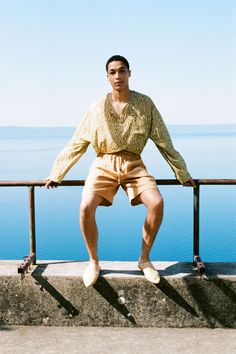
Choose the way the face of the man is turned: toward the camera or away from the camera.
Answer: toward the camera

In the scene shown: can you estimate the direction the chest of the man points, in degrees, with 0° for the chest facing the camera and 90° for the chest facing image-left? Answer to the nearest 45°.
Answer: approximately 0°
